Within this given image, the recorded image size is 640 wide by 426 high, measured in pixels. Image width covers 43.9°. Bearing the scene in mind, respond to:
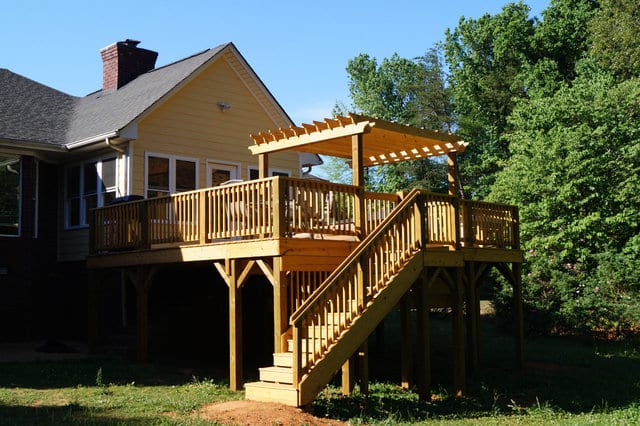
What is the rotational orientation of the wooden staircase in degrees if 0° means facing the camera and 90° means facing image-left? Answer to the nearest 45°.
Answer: approximately 45°

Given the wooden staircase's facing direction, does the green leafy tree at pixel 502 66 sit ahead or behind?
behind

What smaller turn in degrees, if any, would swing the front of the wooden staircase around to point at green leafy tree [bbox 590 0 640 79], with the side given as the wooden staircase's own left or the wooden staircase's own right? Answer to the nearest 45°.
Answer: approximately 180°

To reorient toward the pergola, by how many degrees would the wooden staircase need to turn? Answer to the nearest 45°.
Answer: approximately 135° to its right

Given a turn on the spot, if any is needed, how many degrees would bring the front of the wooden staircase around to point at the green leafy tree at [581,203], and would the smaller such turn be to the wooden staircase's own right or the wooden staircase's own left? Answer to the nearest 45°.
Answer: approximately 180°

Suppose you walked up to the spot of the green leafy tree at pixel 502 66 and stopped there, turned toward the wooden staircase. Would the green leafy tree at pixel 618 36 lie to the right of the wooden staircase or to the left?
left

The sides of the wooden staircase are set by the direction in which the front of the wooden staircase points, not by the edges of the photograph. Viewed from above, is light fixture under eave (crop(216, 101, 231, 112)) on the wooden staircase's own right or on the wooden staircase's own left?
on the wooden staircase's own right
